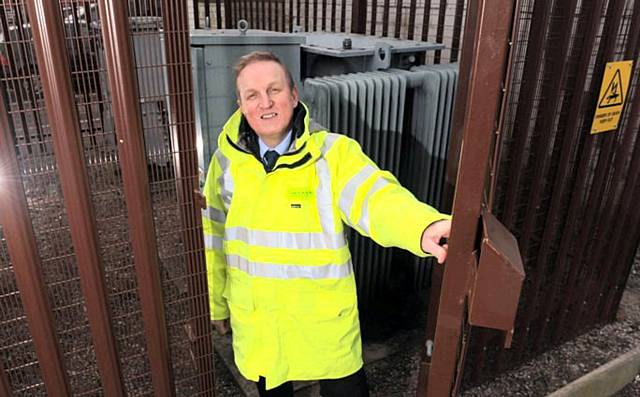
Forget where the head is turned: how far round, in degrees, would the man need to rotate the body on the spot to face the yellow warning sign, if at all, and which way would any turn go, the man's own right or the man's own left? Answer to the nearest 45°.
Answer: approximately 135° to the man's own left

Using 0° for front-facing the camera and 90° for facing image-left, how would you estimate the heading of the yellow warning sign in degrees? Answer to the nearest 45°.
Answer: approximately 315°

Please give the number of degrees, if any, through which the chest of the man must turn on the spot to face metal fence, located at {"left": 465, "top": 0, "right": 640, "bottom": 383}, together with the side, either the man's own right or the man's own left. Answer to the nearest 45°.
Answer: approximately 135° to the man's own left

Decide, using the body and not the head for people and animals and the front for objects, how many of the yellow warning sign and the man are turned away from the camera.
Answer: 0

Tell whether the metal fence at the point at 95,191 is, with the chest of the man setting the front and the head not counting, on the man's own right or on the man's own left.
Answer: on the man's own right

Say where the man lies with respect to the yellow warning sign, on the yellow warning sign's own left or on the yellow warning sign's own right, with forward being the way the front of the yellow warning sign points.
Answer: on the yellow warning sign's own right

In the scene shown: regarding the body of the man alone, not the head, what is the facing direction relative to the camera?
toward the camera
